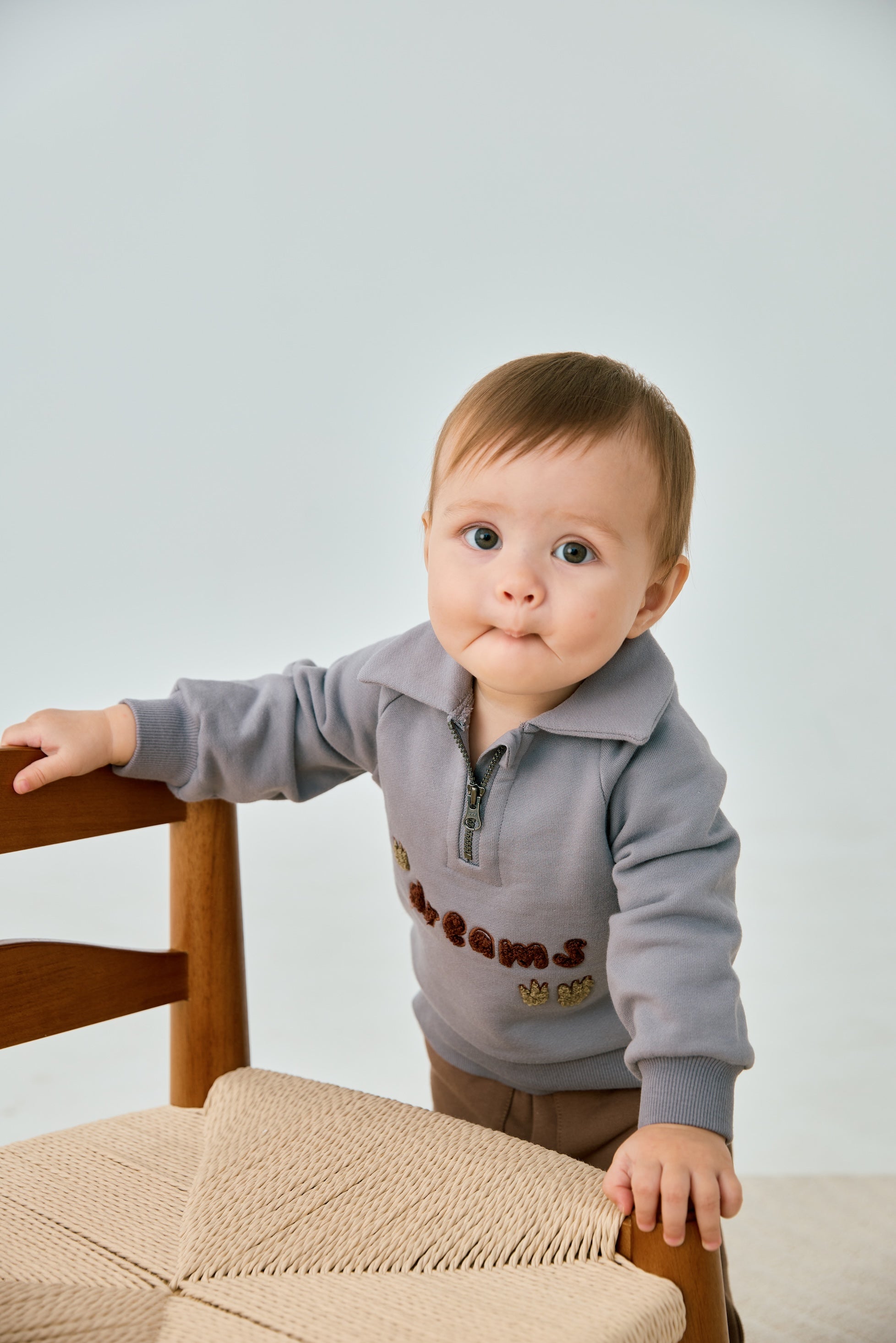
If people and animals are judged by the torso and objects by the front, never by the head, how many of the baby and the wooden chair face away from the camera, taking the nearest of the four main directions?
0

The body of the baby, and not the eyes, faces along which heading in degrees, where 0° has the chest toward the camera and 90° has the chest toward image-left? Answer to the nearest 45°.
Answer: approximately 45°

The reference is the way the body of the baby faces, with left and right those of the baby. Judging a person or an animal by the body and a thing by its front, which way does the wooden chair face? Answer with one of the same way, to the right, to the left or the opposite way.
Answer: to the left
